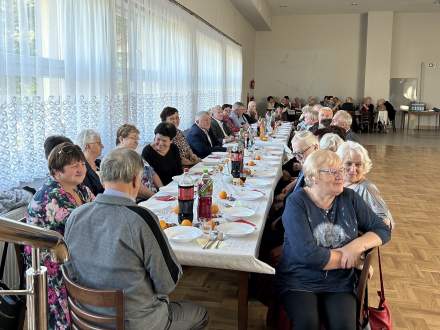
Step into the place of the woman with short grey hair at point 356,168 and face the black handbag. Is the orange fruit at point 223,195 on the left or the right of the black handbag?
right

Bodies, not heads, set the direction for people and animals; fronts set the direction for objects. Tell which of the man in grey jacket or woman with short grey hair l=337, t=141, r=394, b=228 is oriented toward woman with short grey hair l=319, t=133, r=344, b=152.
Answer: the man in grey jacket

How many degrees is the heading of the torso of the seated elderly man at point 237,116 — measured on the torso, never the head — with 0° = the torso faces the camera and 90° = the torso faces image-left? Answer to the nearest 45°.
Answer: approximately 315°

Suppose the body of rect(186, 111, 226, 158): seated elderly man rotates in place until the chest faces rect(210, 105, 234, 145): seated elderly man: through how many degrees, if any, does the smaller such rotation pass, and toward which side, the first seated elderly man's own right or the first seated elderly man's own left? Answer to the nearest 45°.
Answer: approximately 135° to the first seated elderly man's own left

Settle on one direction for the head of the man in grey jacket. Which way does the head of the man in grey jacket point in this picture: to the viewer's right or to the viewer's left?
to the viewer's right

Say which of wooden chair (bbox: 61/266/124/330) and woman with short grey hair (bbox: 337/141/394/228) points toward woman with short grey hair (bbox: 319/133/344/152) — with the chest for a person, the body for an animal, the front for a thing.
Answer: the wooden chair

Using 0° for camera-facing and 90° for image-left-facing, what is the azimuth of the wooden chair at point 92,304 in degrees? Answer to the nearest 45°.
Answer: approximately 225°
